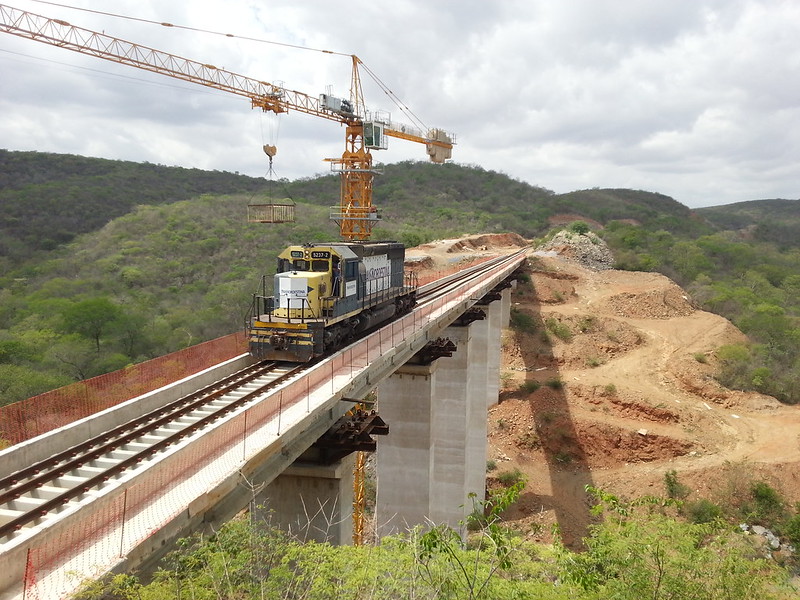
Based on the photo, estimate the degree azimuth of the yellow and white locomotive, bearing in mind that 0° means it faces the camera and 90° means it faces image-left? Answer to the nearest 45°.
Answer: approximately 45°

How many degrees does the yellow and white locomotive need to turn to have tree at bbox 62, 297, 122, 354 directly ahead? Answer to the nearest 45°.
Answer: approximately 90° to its right
